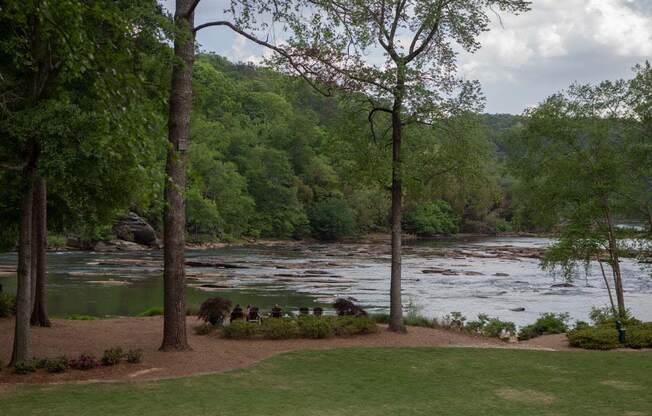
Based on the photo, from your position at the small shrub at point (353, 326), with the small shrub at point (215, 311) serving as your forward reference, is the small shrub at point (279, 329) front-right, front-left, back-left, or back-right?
front-left

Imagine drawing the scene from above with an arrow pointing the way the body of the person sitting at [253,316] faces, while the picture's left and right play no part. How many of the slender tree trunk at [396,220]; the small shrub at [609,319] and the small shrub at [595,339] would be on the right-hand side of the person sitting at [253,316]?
3

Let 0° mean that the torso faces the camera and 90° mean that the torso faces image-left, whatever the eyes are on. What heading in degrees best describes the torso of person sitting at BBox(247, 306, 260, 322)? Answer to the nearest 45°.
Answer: approximately 180°

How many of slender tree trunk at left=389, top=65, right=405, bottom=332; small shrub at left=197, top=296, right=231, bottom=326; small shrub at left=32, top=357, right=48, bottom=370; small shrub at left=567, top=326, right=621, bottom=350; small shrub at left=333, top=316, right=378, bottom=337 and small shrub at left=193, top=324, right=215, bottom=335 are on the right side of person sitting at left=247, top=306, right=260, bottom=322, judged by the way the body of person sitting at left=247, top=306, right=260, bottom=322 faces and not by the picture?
3

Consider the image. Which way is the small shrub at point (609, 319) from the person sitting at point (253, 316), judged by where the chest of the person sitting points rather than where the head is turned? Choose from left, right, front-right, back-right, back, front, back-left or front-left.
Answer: right

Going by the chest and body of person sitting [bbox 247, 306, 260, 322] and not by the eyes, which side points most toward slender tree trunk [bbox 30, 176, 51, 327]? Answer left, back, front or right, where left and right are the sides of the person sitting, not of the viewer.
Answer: left

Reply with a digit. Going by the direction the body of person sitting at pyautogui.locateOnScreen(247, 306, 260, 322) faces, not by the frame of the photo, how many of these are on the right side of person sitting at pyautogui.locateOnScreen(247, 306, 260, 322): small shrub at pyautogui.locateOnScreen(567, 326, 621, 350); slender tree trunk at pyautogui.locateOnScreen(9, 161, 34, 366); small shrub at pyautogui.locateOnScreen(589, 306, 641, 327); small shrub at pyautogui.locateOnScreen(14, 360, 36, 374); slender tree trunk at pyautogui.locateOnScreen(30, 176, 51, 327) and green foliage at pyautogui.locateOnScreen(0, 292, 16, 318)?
2

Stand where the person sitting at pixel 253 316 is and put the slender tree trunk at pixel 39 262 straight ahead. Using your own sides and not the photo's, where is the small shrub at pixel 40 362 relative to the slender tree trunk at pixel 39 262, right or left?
left

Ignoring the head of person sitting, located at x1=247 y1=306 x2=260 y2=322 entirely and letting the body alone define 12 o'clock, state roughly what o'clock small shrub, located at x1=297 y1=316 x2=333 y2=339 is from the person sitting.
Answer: The small shrub is roughly at 4 o'clock from the person sitting.

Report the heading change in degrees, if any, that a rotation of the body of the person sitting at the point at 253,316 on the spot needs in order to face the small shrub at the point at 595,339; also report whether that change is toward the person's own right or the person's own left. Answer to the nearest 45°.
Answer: approximately 90° to the person's own right

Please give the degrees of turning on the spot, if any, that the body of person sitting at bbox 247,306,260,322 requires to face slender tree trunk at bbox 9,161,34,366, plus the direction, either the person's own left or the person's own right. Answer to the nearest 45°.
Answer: approximately 135° to the person's own left

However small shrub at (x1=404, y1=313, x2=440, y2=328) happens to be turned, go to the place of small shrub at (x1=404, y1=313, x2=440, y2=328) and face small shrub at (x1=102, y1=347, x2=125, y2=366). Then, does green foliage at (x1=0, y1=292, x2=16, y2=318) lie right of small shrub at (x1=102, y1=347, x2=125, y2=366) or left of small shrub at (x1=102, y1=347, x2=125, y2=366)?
right

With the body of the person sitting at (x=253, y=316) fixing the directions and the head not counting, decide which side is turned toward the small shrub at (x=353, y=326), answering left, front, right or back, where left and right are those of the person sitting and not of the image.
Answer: right
